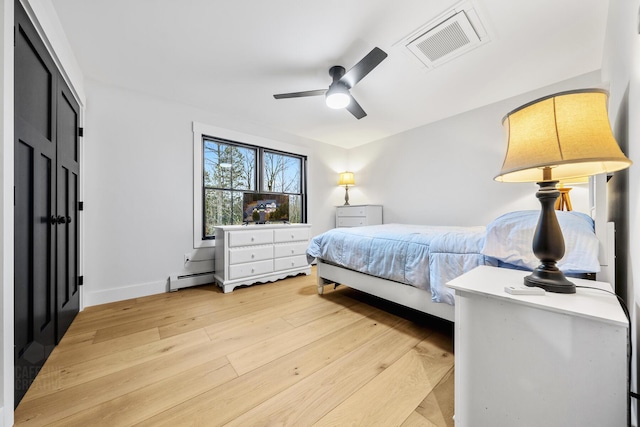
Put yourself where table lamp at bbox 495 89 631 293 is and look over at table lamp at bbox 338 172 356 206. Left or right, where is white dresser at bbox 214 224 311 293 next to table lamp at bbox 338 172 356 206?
left

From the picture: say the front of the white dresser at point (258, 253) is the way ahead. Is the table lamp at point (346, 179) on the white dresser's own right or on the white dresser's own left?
on the white dresser's own left

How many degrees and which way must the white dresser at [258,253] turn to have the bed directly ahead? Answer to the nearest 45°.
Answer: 0° — it already faces it

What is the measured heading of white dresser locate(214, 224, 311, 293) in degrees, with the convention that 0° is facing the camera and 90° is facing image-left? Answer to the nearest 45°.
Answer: approximately 315°

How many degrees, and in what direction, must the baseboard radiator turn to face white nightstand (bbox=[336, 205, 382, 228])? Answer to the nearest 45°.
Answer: approximately 45° to its left

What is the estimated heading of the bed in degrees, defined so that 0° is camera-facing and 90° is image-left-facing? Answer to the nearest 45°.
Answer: approximately 135°

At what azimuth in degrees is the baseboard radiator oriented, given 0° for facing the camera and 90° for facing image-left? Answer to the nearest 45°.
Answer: approximately 315°

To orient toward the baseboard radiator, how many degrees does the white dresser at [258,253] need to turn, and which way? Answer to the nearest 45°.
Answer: approximately 135° to its right
